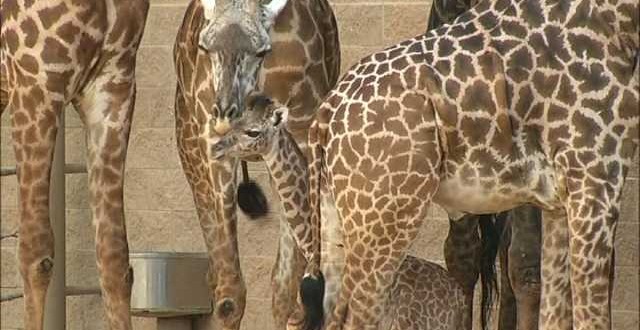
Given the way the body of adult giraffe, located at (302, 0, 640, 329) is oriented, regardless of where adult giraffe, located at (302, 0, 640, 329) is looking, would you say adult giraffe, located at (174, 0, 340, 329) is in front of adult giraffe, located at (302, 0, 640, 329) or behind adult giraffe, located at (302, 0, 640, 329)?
behind

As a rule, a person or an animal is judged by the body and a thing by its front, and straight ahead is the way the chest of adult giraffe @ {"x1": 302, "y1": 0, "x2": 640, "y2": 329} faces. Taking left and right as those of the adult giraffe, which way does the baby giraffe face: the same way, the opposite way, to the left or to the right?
the opposite way

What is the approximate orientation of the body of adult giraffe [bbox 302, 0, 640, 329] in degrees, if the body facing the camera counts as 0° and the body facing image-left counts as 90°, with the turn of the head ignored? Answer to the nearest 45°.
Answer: approximately 270°

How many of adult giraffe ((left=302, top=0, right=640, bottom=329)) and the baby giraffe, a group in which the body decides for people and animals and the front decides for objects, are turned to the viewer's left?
1

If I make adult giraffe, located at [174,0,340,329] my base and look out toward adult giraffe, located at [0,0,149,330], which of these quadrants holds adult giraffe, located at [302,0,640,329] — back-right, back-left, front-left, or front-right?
back-left

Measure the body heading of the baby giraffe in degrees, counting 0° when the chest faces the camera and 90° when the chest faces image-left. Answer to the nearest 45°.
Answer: approximately 90°

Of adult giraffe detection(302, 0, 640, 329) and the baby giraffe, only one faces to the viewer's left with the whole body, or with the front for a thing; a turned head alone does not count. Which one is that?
the baby giraffe
